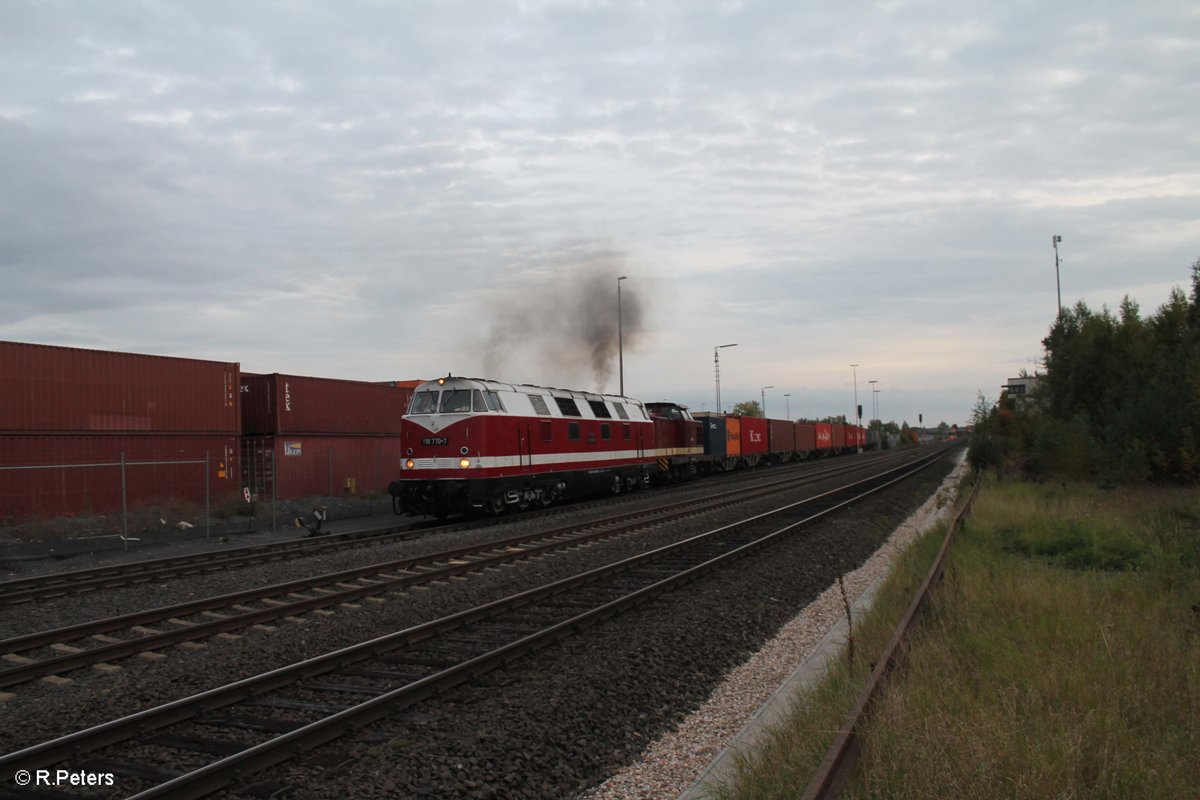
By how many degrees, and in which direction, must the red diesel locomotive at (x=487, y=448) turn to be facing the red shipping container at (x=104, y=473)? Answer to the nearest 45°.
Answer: approximately 45° to its right

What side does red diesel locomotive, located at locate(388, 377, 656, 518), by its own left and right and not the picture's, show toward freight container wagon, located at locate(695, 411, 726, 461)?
back

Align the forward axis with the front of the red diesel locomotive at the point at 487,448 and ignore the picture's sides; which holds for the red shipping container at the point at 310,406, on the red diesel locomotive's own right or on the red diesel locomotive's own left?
on the red diesel locomotive's own right

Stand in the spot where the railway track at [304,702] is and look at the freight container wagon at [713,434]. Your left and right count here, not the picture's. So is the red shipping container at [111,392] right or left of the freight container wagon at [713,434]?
left

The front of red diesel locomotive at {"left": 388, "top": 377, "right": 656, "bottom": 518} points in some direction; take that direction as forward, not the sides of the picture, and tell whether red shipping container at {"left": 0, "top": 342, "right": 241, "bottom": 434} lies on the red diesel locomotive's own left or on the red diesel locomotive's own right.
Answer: on the red diesel locomotive's own right

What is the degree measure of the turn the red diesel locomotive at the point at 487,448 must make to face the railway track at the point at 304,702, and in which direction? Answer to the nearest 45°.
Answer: approximately 45° to its left

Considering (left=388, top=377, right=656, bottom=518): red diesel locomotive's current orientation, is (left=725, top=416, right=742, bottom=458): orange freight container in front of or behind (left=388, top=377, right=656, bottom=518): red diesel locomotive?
behind

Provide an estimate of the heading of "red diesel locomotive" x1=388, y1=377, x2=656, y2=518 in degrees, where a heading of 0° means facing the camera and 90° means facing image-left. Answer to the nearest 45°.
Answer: approximately 45°

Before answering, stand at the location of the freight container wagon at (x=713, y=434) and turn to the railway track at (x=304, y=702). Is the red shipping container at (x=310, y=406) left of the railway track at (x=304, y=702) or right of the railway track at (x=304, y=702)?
right

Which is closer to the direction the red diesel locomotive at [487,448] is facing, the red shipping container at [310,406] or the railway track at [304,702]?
the railway track

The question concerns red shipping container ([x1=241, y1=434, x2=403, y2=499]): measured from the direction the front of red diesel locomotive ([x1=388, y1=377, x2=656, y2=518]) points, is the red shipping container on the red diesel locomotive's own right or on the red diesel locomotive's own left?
on the red diesel locomotive's own right
